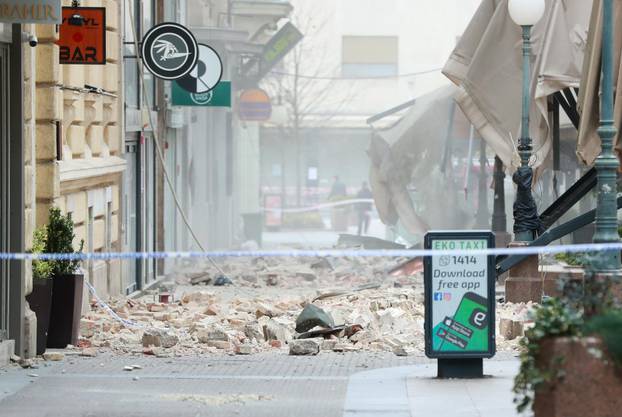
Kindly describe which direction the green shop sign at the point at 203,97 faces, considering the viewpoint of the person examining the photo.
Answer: facing the viewer

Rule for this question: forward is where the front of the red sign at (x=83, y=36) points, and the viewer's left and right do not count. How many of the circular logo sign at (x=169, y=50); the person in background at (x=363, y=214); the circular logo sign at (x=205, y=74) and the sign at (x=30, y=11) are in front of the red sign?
1

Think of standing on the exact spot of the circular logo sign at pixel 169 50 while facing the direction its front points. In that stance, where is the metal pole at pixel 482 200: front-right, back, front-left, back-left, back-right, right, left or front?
back-left

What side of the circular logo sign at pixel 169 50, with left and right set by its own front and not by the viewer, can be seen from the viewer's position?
front

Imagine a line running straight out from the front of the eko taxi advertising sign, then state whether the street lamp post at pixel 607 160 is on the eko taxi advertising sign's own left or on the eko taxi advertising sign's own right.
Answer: on the eko taxi advertising sign's own left

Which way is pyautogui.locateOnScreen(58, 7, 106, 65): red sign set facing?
toward the camera

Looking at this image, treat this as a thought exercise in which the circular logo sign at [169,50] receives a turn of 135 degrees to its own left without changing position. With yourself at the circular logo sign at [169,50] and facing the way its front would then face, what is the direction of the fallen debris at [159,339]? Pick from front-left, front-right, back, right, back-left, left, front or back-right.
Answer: back-right

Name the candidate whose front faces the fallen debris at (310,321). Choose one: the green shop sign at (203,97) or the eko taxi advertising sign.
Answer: the green shop sign

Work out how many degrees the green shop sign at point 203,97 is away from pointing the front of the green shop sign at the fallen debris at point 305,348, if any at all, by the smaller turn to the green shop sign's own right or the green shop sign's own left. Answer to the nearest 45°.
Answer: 0° — it already faces it

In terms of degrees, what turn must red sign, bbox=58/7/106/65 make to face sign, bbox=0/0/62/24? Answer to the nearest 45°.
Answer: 0° — it already faces it

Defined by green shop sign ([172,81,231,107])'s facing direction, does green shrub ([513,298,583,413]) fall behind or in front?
in front

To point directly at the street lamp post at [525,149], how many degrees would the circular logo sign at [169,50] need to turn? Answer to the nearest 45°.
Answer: approximately 45° to its left

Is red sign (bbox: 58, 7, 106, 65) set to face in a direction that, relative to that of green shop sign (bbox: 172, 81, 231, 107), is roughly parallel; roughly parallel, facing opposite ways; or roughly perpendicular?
roughly parallel

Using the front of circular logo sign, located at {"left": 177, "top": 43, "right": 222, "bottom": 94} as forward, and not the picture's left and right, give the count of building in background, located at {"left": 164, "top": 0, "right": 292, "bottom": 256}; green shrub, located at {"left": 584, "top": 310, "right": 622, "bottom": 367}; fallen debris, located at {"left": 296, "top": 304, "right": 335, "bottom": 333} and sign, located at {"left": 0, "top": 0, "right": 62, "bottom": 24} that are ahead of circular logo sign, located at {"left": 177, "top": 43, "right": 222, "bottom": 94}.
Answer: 3

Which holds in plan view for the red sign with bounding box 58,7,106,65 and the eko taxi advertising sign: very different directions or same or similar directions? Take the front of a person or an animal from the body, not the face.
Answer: same or similar directions
